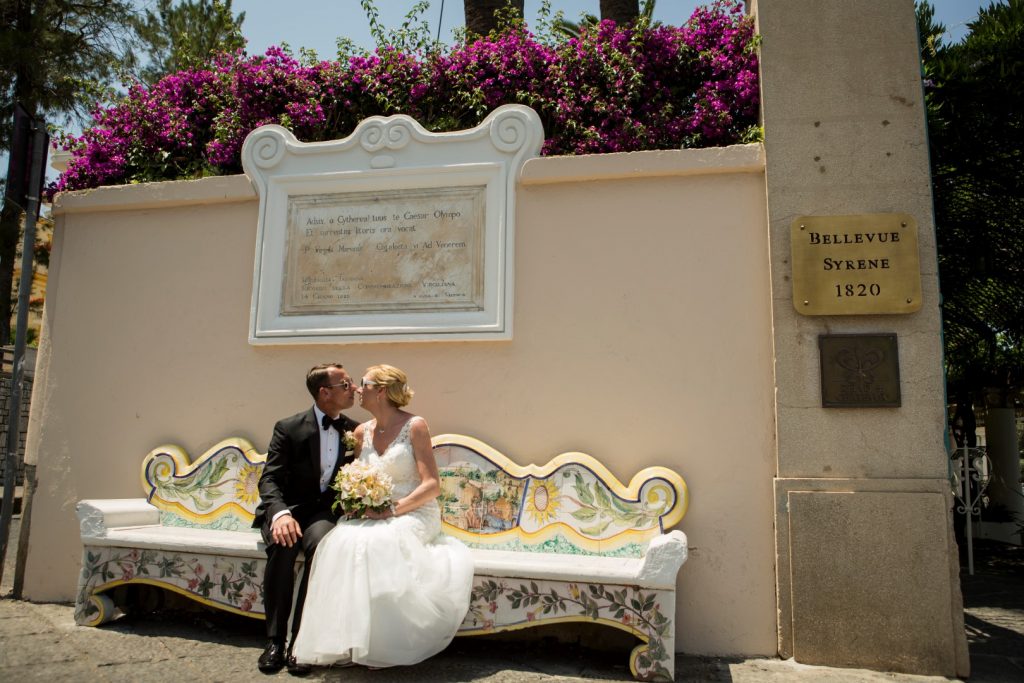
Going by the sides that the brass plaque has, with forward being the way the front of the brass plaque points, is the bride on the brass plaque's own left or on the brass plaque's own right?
on the brass plaque's own right

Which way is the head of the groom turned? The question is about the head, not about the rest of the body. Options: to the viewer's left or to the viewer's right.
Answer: to the viewer's right

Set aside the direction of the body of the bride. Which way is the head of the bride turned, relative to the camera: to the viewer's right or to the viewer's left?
to the viewer's left

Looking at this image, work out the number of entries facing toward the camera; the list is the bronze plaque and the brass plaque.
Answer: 2

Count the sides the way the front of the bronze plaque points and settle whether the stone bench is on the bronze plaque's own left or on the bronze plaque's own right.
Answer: on the bronze plaque's own right

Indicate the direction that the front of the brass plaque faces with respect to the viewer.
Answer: facing the viewer

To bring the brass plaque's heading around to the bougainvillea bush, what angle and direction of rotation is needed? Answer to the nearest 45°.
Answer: approximately 90° to its right

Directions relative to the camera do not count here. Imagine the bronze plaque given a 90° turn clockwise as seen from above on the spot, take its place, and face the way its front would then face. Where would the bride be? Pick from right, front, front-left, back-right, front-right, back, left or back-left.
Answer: front-left

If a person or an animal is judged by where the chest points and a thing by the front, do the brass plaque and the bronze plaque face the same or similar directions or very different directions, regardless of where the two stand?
same or similar directions

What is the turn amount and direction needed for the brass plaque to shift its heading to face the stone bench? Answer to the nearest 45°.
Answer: approximately 90° to its right

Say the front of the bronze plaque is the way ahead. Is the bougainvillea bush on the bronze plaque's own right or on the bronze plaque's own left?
on the bronze plaque's own right
